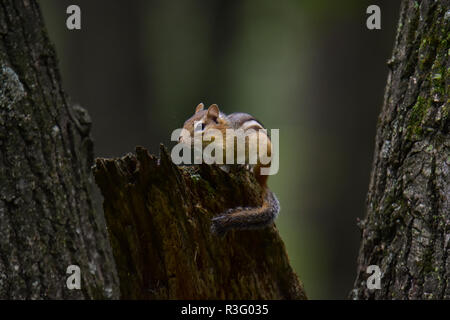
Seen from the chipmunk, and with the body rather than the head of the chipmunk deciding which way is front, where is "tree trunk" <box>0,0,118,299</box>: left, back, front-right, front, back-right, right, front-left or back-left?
front

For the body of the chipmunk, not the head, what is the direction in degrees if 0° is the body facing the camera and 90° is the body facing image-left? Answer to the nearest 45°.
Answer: approximately 90°

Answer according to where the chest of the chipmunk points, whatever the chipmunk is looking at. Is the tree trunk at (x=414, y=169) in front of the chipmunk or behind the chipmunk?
behind
